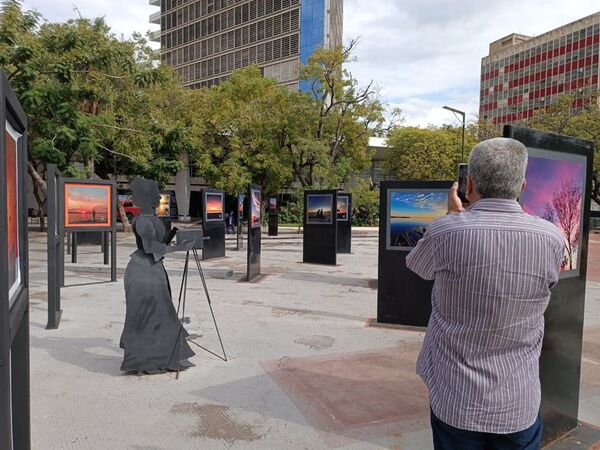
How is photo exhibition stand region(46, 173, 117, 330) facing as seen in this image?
toward the camera

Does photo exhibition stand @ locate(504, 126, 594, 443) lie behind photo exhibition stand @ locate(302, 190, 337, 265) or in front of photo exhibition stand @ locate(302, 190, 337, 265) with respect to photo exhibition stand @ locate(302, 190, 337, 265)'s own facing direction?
in front

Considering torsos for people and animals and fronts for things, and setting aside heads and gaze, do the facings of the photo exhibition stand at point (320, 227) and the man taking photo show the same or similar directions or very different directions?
very different directions

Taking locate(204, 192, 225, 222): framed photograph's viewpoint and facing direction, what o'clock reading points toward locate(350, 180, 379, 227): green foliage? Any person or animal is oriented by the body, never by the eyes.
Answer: The green foliage is roughly at 7 o'clock from the framed photograph.

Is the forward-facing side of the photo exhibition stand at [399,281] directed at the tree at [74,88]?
no

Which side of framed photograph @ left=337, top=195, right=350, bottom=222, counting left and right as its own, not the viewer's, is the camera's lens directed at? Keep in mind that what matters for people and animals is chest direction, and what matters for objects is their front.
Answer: front

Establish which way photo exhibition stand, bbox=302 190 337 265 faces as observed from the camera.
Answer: facing the viewer

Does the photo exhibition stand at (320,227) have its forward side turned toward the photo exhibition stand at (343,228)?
no

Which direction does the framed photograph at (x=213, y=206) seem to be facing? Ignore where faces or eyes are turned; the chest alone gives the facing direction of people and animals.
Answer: toward the camera

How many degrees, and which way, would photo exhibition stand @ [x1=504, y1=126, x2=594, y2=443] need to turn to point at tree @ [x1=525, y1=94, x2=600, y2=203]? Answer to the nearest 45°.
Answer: approximately 135° to its left

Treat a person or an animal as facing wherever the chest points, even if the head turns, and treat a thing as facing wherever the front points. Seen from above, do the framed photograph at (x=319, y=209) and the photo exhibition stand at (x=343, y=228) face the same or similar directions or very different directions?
same or similar directions

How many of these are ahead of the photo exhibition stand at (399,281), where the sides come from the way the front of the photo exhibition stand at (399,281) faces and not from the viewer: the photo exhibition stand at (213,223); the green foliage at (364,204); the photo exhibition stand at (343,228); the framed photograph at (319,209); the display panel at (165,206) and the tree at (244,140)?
0

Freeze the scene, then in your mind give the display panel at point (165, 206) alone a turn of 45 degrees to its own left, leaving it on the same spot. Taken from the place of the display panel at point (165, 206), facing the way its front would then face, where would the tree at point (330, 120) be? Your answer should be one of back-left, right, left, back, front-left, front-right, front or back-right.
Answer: left

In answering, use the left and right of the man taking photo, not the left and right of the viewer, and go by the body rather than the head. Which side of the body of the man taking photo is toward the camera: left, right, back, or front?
back

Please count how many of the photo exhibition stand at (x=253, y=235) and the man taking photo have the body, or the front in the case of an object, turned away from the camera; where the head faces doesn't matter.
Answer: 1

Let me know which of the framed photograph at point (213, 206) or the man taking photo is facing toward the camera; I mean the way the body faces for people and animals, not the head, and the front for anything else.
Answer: the framed photograph

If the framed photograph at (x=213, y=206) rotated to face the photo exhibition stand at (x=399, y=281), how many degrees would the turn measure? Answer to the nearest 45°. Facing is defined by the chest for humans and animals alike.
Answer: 0° — it already faces it

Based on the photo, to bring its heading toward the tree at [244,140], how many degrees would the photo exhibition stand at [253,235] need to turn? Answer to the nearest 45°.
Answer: approximately 135° to its left

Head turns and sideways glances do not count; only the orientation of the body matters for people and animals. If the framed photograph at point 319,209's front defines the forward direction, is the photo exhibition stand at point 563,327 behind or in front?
in front

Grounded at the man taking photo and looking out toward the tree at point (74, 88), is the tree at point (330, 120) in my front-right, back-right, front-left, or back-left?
front-right

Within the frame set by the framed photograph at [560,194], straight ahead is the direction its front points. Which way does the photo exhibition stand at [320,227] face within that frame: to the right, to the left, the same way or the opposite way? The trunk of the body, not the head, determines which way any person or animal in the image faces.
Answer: the same way
